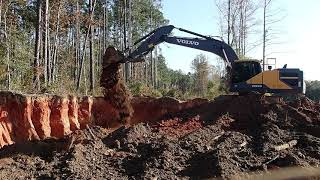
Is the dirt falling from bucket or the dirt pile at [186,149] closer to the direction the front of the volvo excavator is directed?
the dirt falling from bucket

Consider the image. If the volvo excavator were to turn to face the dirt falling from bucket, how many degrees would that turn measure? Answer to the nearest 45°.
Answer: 0° — it already faces it

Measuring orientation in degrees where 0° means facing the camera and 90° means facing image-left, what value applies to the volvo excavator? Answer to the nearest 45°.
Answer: approximately 90°

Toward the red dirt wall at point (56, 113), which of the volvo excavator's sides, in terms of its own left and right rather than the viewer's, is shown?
front
